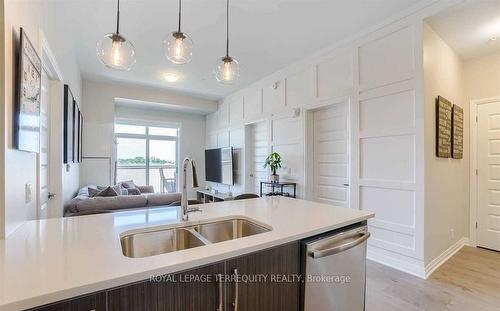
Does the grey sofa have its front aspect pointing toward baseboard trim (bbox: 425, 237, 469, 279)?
no

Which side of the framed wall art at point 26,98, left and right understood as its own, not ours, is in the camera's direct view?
right

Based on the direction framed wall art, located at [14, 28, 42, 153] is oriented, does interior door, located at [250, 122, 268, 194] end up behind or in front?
in front

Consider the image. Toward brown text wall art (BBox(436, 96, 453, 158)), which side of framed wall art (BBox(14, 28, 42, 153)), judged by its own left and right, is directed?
front

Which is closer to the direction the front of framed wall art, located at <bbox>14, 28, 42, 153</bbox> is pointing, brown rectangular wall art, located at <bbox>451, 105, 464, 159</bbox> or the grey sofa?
the brown rectangular wall art

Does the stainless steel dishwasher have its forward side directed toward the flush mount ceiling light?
no

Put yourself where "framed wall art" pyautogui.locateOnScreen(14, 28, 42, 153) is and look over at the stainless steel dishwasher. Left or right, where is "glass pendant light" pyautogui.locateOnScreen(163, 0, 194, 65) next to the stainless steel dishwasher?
left

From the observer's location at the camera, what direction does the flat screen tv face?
facing the viewer and to the left of the viewer

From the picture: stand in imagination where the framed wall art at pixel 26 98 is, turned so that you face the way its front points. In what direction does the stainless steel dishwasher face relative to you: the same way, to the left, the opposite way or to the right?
to the right

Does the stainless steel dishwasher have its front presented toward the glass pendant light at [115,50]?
no

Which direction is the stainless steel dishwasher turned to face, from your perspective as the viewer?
facing the viewer and to the right of the viewer

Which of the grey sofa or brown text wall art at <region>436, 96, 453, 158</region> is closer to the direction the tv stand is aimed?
the grey sofa
